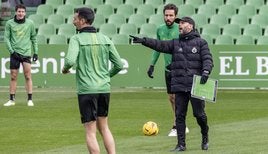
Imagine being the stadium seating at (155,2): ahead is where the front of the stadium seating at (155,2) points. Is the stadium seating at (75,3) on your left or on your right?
on your right

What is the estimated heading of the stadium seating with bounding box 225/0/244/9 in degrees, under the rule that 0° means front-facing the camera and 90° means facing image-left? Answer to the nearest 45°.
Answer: approximately 0°

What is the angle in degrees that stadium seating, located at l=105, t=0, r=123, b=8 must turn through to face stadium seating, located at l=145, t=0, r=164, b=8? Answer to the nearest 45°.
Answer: approximately 90° to its left

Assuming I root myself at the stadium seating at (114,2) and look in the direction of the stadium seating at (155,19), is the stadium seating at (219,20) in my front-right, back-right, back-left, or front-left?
front-left

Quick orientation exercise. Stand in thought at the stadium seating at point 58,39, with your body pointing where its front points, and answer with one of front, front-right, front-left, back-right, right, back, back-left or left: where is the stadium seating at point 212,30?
left

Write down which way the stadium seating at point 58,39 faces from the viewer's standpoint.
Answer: facing the viewer

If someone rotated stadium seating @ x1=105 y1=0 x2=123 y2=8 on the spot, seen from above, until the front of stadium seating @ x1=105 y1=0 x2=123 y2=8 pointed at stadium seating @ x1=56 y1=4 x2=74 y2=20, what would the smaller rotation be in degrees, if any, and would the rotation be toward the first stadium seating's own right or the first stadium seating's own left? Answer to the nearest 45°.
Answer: approximately 90° to the first stadium seating's own right

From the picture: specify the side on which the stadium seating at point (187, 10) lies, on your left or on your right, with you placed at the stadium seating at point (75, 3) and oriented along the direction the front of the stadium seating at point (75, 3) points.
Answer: on your left

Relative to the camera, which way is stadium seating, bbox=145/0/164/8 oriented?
toward the camera

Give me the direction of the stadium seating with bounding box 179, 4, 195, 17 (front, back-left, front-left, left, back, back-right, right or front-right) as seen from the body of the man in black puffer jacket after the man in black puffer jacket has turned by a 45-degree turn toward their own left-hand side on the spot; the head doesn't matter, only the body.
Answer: back

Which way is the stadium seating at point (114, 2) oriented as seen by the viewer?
toward the camera
